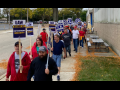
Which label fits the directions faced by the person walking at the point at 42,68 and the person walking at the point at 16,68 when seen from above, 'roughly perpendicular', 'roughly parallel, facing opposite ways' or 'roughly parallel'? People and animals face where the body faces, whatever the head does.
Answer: roughly parallel

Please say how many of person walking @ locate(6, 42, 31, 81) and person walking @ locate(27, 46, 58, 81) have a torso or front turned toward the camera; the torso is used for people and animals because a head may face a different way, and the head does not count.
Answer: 2

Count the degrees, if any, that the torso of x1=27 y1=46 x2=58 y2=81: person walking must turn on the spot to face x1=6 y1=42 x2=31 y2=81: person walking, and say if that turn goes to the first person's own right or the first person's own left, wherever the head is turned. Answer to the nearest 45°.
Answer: approximately 135° to the first person's own right

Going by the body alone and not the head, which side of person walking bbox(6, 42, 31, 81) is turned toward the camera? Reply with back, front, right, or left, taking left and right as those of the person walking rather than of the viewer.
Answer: front

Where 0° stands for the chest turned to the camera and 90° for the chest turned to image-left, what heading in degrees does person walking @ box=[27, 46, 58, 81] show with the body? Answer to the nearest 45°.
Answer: approximately 0°
